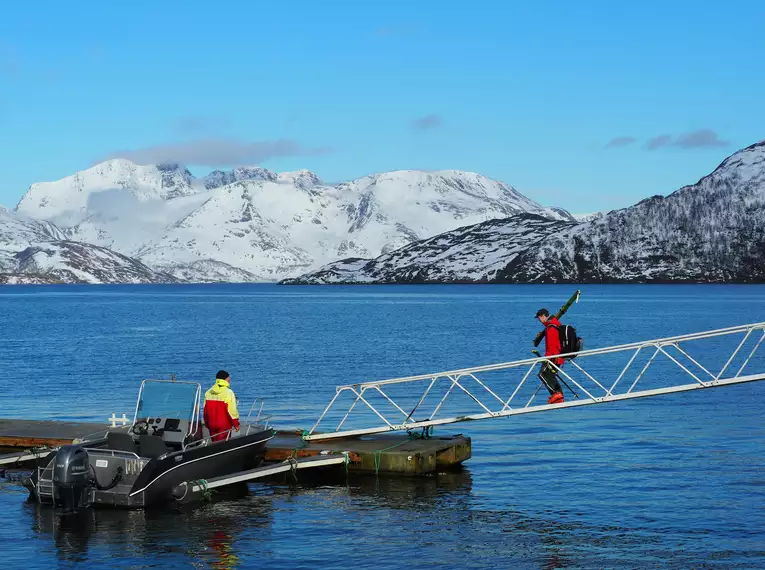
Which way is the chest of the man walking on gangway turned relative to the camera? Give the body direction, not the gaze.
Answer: to the viewer's left

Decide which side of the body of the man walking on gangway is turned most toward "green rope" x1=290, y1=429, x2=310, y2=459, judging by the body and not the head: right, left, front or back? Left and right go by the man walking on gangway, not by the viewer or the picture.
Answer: front

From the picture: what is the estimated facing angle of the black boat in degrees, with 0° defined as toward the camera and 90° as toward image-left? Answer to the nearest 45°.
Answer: approximately 225°

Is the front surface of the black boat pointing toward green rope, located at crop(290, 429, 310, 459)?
yes

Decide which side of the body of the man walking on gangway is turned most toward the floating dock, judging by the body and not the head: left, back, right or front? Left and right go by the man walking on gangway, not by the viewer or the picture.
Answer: front

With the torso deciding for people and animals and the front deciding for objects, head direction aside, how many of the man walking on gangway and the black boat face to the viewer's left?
1
